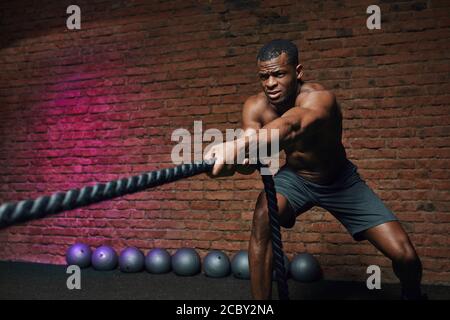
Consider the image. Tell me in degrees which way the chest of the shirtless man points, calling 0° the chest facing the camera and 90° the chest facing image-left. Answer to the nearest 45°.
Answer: approximately 45°
